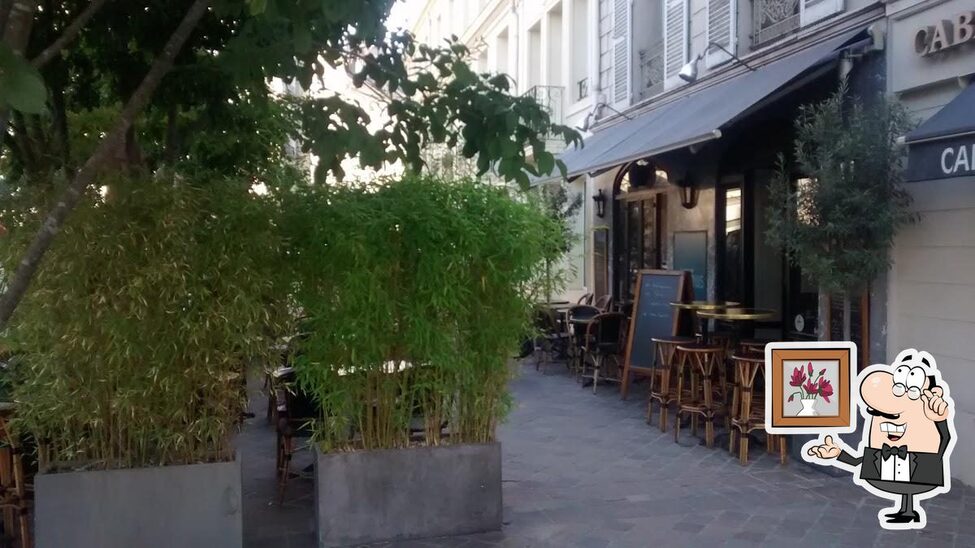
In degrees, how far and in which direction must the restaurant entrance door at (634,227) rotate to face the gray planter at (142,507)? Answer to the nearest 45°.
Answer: approximately 45° to its left

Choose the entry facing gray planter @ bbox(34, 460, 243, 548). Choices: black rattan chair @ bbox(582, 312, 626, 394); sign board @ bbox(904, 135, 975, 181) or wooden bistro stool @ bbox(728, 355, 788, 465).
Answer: the sign board

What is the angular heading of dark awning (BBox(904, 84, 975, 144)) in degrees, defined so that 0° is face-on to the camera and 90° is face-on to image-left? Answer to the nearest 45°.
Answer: approximately 45°

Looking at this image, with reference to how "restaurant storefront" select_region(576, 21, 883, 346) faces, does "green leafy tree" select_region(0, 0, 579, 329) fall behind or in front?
in front

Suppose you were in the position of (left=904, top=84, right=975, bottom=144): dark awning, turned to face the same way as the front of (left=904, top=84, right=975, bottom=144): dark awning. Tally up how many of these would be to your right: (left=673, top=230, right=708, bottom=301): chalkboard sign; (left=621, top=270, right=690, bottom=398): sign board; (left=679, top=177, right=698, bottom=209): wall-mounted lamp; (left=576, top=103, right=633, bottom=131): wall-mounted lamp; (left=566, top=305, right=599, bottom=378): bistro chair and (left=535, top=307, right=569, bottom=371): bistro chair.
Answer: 6

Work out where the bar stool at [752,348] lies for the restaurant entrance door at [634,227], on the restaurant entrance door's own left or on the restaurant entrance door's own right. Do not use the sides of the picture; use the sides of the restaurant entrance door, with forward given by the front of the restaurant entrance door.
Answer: on the restaurant entrance door's own left

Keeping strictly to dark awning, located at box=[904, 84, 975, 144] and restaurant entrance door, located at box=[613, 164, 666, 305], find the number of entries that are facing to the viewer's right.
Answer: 0

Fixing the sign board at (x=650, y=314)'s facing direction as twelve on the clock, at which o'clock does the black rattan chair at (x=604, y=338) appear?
The black rattan chair is roughly at 3 o'clock from the sign board.

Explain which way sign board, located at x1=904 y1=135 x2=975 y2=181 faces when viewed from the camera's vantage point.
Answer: facing the viewer and to the left of the viewer
